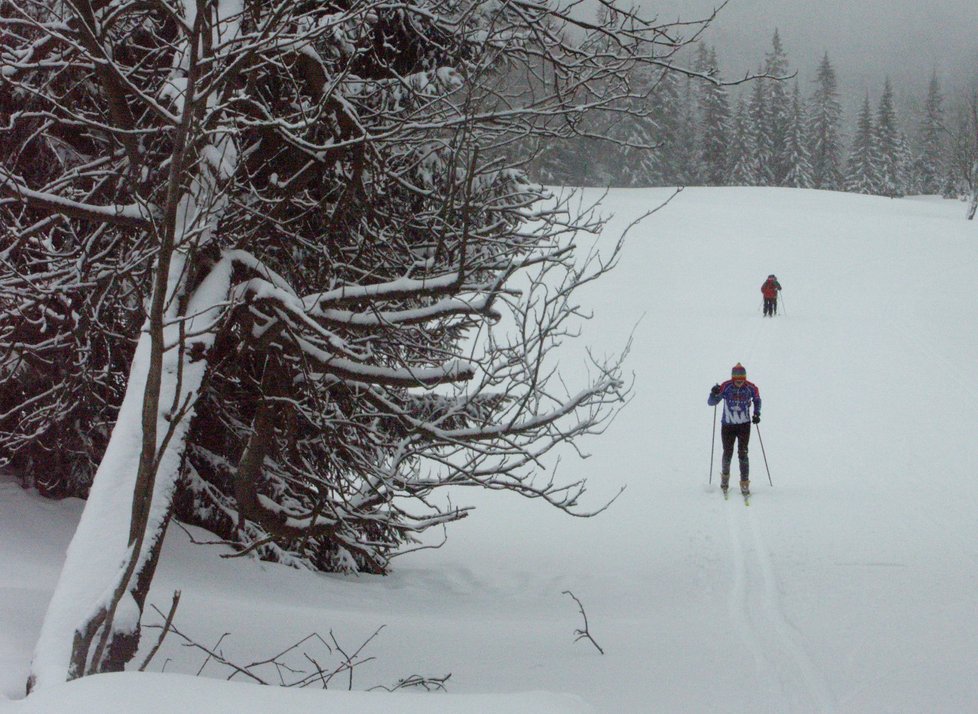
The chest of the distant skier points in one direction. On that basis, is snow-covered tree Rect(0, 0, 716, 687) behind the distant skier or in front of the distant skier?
in front

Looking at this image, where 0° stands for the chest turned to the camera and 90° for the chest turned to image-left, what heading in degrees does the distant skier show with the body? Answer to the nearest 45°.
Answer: approximately 0°

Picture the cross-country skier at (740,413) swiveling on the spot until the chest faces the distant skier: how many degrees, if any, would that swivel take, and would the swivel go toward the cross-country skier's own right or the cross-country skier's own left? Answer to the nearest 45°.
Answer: approximately 180°

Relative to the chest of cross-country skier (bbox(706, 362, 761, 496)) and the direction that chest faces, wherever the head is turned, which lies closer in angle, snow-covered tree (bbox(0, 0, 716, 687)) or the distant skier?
the snow-covered tree

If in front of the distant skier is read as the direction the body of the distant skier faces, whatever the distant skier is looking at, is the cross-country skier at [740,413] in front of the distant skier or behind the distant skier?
in front
